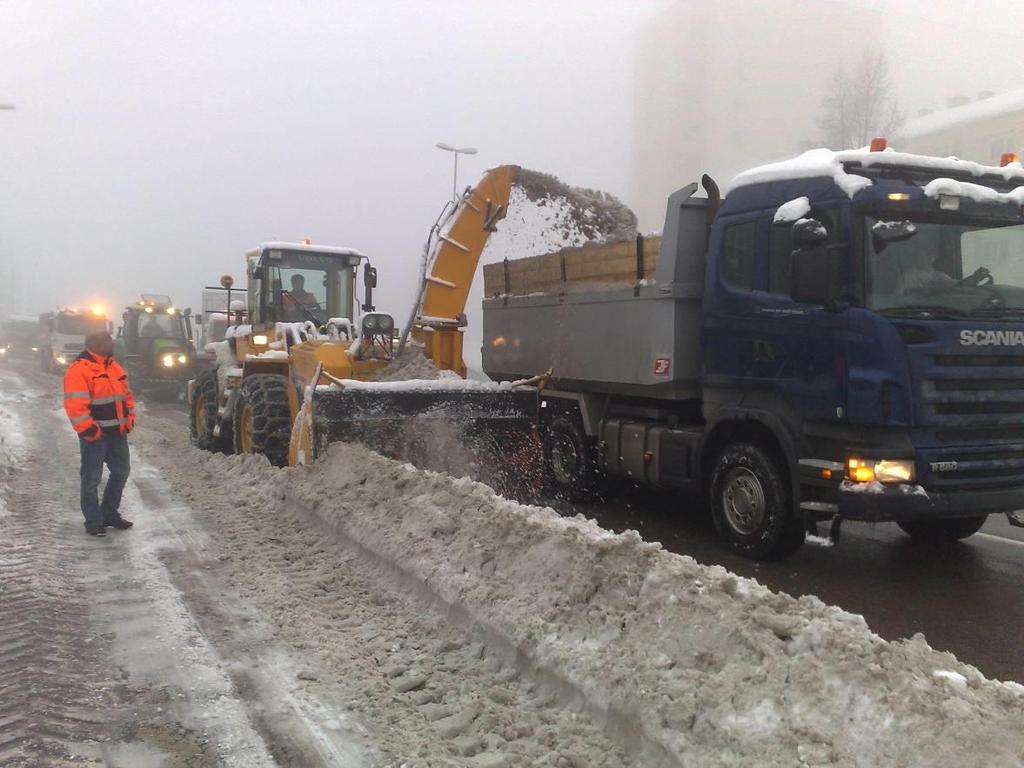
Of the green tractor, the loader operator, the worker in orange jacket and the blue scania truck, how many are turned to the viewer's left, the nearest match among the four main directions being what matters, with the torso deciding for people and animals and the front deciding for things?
0

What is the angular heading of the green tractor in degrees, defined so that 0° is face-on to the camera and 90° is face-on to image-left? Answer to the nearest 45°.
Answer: approximately 315°

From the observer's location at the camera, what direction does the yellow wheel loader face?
facing the viewer and to the right of the viewer

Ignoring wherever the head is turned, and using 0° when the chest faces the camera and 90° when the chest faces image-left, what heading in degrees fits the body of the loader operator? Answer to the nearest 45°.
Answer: approximately 315°

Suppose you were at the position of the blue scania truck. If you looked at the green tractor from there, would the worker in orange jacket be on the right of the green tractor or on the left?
left

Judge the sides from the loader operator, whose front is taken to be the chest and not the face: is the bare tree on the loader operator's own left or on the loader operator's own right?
on the loader operator's own left

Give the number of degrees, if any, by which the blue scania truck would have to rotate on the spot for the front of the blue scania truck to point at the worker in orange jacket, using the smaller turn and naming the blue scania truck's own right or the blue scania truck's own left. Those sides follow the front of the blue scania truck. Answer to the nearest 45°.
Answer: approximately 135° to the blue scania truck's own right

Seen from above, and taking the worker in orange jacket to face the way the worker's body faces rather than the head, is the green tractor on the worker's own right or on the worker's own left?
on the worker's own left

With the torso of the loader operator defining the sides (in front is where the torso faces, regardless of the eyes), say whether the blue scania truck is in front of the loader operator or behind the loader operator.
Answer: in front

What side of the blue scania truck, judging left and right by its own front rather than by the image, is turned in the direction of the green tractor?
back

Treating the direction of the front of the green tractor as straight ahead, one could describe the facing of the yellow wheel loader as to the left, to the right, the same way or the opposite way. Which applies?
the same way

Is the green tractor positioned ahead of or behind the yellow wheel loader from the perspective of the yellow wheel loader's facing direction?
behind

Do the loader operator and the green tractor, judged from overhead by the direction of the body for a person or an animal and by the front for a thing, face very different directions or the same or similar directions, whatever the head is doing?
same or similar directions

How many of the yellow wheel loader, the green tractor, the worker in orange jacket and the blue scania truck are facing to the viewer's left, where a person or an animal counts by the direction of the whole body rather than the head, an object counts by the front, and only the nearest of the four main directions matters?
0

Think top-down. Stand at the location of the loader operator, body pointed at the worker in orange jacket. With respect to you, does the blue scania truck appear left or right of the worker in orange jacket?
left
